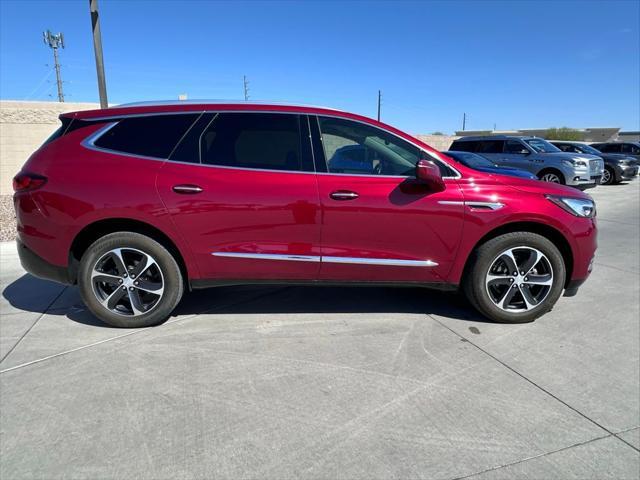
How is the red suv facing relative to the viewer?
to the viewer's right

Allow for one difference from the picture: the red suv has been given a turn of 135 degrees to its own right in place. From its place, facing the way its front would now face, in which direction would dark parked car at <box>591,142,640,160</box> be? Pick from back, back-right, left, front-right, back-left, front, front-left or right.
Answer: back

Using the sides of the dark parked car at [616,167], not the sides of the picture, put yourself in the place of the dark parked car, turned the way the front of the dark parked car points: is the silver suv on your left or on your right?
on your right

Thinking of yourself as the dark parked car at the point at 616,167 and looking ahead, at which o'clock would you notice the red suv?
The red suv is roughly at 2 o'clock from the dark parked car.

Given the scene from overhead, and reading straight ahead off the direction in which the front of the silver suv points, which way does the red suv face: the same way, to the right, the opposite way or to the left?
to the left

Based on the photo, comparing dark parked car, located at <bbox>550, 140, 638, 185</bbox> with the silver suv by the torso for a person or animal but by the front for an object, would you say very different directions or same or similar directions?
same or similar directions

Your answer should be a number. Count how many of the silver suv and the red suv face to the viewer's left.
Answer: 0

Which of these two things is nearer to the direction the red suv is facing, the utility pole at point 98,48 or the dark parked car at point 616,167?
the dark parked car

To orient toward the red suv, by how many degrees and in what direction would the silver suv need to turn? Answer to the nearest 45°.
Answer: approximately 45° to its right

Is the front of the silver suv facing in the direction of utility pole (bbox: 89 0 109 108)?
no

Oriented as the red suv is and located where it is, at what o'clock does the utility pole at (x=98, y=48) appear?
The utility pole is roughly at 8 o'clock from the red suv.

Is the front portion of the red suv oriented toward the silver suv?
no

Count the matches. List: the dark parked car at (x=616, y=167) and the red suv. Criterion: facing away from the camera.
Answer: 0

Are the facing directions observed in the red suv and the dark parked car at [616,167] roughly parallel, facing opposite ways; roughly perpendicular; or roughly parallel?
roughly perpendicular

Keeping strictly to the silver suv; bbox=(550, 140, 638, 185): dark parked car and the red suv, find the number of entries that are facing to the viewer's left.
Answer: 0
